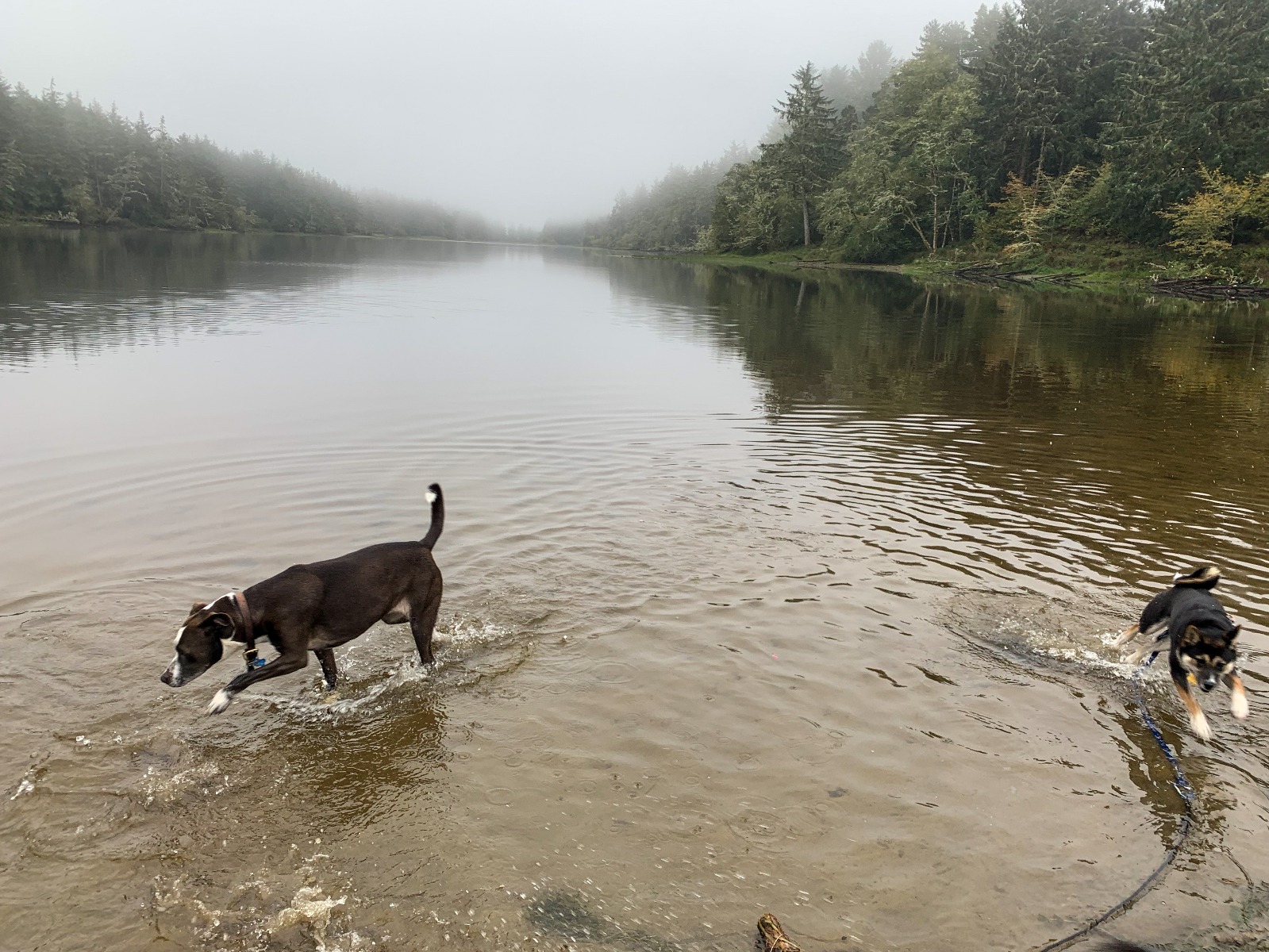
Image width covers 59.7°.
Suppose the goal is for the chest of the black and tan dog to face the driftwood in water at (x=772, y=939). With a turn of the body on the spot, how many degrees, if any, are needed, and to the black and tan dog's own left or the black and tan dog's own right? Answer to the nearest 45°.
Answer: approximately 45° to the black and tan dog's own right

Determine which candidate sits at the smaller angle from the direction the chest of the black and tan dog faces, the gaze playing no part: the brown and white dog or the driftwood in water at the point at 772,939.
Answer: the driftwood in water

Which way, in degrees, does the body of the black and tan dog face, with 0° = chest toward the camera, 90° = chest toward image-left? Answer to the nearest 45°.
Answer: approximately 315°

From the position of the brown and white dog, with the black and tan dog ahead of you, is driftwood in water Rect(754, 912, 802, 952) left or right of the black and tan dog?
right

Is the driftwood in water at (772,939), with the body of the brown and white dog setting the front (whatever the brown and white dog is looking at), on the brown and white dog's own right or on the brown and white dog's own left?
on the brown and white dog's own left

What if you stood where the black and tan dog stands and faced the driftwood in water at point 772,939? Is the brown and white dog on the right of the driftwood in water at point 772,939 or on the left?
right

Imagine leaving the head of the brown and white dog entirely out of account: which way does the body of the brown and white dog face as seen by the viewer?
to the viewer's left

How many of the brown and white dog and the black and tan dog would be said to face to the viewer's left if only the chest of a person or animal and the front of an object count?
1

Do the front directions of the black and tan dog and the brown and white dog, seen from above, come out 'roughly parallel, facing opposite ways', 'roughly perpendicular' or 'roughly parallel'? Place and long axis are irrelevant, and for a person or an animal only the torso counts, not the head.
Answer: roughly perpendicular

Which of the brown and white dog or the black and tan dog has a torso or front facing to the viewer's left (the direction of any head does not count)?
the brown and white dog

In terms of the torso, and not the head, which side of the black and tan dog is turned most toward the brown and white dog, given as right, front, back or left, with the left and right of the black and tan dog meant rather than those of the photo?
right

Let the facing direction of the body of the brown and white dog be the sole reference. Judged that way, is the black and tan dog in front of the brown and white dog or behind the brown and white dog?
behind
